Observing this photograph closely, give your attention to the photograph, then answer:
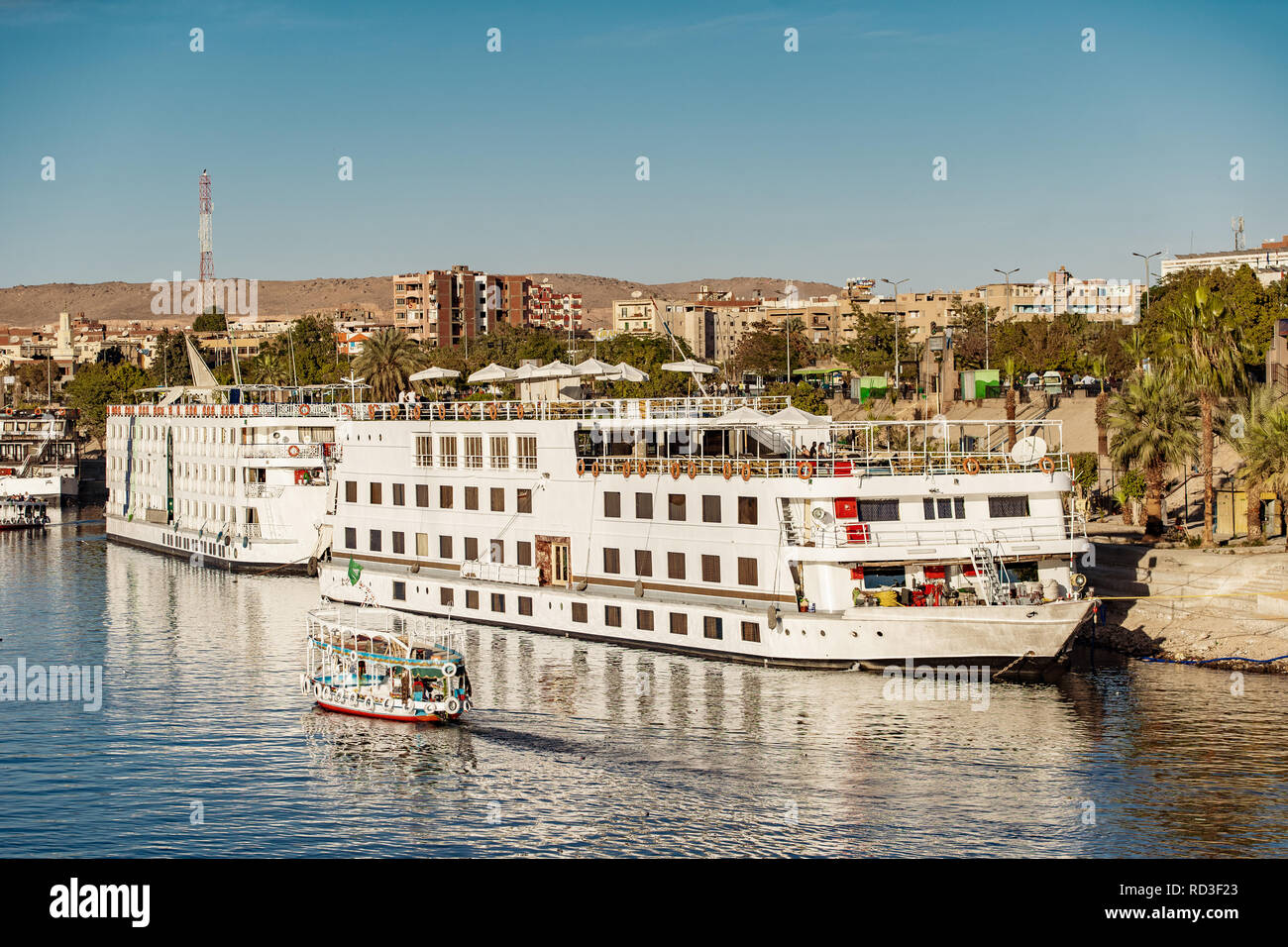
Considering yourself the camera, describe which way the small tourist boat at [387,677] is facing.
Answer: facing away from the viewer and to the left of the viewer

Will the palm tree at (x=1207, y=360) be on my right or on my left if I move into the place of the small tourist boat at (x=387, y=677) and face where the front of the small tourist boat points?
on my right

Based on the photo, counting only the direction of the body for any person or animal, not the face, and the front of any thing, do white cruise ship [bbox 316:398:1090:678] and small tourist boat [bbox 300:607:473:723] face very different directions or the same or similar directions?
very different directions

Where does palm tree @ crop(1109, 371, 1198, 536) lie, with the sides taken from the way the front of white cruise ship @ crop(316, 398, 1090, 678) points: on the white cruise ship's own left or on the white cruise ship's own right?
on the white cruise ship's own left
